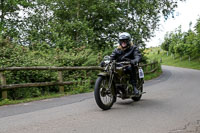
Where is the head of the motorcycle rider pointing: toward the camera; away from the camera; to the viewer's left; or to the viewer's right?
toward the camera

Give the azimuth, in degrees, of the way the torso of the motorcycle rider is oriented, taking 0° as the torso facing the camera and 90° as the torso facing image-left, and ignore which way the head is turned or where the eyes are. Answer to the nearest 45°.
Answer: approximately 45°

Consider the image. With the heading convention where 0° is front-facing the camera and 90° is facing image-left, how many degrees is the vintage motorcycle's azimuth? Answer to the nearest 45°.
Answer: approximately 45°
